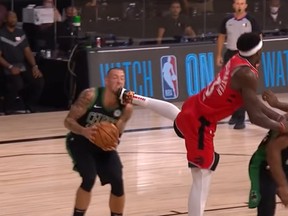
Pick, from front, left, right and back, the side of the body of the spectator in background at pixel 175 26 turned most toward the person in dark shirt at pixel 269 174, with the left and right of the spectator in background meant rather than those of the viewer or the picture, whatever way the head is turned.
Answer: front

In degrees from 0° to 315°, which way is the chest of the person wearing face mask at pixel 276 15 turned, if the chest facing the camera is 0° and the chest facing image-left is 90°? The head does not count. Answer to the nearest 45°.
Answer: approximately 0°

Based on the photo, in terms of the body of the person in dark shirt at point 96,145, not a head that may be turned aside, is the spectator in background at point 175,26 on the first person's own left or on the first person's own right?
on the first person's own left

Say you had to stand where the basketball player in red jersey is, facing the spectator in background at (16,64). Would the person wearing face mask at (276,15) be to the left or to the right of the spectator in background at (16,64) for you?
right

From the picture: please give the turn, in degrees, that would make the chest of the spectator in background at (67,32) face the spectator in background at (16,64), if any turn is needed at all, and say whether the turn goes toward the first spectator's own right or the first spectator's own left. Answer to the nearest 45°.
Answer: approximately 90° to the first spectator's own right

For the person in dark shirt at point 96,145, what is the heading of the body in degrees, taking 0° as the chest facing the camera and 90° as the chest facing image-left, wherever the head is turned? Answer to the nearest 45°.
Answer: approximately 315°

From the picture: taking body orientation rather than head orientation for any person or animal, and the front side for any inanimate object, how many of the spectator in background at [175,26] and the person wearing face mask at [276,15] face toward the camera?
2
